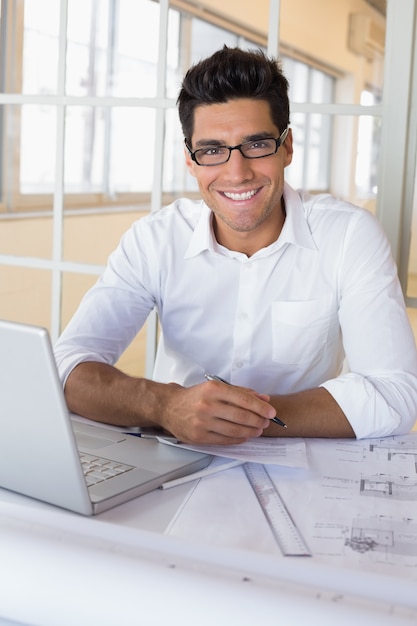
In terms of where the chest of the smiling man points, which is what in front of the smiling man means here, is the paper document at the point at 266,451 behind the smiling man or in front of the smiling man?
in front

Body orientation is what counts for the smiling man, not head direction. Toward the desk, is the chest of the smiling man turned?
yes

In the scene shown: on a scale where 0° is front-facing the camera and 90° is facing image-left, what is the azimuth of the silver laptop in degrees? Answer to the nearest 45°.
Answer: approximately 225°

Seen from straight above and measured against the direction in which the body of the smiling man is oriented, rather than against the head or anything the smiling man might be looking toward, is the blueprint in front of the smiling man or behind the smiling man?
in front

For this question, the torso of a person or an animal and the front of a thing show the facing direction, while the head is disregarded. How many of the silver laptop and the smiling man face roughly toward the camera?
1
